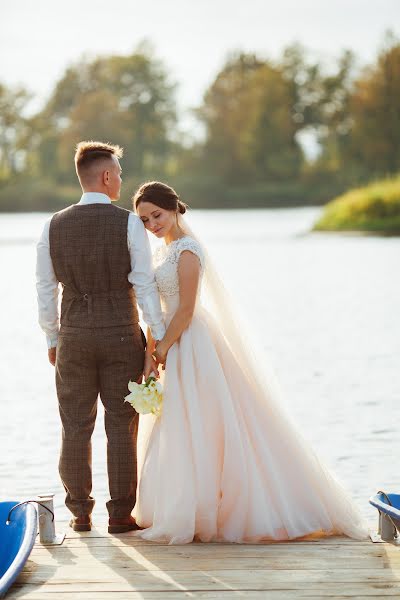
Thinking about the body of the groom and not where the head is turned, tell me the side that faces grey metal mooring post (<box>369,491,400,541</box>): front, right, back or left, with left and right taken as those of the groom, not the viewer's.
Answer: right

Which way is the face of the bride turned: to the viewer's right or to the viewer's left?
to the viewer's left

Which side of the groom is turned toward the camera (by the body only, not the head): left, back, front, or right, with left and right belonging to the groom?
back

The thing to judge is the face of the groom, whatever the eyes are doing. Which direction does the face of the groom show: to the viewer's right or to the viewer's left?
to the viewer's right

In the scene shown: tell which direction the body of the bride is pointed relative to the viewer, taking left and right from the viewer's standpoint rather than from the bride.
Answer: facing to the left of the viewer
